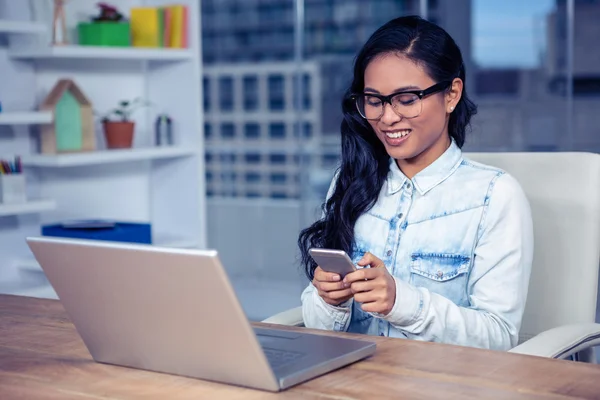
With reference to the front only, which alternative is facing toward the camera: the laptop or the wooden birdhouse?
the wooden birdhouse

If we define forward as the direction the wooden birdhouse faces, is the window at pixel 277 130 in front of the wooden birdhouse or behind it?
behind

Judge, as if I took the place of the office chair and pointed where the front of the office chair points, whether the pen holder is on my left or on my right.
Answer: on my right

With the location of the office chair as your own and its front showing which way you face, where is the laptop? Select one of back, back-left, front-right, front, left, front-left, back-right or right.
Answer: front

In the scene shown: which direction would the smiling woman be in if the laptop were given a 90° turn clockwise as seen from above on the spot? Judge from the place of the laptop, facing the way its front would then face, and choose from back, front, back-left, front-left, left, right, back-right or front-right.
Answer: left

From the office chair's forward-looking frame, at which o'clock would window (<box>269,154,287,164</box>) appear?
The window is roughly at 4 o'clock from the office chair.

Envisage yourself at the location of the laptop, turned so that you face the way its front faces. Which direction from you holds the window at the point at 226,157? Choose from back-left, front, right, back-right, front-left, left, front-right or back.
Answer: front-left

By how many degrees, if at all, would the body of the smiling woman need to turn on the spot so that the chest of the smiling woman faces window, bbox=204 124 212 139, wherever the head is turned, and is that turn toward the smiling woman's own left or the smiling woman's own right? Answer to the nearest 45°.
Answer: approximately 135° to the smiling woman's own right

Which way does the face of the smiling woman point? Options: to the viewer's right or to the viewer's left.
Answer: to the viewer's left

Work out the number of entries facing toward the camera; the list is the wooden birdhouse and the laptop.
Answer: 1

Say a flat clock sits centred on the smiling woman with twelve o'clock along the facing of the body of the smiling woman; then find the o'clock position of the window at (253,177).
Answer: The window is roughly at 4 o'clock from the smiling woman.

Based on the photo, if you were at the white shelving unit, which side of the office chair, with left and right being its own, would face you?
right

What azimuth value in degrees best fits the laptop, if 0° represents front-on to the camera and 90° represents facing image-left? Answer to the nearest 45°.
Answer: approximately 225°

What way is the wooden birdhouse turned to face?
toward the camera

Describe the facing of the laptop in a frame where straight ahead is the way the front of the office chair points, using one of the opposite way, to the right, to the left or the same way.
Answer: the opposite way

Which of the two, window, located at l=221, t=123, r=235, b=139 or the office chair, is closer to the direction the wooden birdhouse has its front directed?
the office chair

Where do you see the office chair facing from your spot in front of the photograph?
facing the viewer and to the left of the viewer
